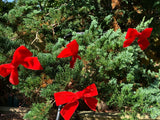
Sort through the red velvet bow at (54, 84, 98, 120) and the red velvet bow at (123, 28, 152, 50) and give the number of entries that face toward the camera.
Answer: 2

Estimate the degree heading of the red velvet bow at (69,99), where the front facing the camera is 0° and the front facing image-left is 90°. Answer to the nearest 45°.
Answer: approximately 0°

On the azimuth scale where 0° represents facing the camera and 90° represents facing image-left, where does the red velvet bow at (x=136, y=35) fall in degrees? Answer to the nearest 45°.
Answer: approximately 0°
